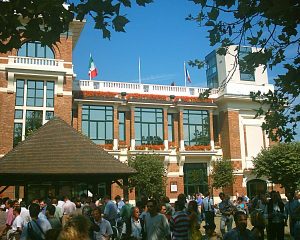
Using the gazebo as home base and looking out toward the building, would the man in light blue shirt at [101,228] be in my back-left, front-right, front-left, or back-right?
back-right

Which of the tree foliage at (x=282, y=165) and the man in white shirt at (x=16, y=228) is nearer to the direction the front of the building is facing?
the man in white shirt

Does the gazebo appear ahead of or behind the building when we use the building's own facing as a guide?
ahead

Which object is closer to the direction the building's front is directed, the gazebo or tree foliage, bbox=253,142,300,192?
the gazebo

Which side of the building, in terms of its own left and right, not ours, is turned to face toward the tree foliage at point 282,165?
left

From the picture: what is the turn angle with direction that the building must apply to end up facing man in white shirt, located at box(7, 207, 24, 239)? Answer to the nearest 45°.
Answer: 0° — it already faces them

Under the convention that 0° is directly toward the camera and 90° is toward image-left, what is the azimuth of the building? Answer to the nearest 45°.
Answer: approximately 0°

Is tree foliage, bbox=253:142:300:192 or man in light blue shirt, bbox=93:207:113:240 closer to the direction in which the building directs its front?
the man in light blue shirt

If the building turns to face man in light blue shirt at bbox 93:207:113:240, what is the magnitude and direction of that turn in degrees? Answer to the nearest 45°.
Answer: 0° — it already faces them
